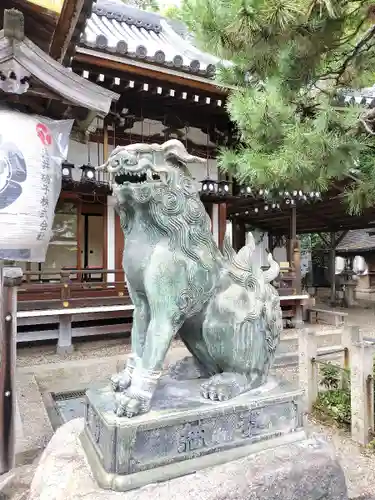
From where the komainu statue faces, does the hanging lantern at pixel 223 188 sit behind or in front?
behind

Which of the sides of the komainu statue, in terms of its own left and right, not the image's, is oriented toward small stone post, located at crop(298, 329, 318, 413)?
back

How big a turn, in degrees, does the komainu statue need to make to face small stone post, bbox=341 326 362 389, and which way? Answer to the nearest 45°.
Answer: approximately 180°

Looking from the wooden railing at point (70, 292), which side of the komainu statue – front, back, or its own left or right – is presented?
right

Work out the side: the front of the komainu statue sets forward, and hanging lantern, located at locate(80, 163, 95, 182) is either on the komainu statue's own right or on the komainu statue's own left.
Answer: on the komainu statue's own right

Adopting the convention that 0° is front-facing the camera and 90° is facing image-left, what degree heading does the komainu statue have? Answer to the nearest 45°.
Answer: approximately 45°

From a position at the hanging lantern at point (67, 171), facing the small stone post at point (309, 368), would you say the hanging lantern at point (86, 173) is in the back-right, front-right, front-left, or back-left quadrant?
front-left

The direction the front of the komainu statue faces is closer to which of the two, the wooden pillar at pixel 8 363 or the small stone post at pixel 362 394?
the wooden pillar

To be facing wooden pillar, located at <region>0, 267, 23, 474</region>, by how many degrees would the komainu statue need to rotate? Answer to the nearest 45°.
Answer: approximately 90° to its right
